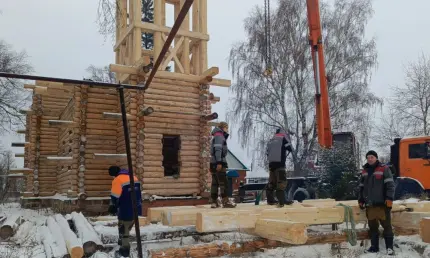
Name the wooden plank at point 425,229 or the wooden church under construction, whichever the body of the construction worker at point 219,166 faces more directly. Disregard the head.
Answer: the wooden plank

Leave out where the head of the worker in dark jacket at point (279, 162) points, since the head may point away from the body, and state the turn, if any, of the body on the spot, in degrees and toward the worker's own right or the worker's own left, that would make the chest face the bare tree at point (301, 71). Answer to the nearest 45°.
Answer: approximately 45° to the worker's own left

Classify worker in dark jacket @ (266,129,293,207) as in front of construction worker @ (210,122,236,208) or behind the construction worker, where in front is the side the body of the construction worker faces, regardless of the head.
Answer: in front

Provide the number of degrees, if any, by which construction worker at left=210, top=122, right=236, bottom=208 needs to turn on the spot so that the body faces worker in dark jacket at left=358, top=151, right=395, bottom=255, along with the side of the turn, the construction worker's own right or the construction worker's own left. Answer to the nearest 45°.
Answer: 0° — they already face them

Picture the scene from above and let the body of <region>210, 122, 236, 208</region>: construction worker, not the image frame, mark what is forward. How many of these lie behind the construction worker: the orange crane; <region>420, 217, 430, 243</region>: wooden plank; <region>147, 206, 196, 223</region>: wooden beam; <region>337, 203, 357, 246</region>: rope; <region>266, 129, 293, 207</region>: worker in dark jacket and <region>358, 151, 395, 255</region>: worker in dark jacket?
1

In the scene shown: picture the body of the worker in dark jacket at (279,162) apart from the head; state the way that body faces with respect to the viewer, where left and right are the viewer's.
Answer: facing away from the viewer and to the right of the viewer

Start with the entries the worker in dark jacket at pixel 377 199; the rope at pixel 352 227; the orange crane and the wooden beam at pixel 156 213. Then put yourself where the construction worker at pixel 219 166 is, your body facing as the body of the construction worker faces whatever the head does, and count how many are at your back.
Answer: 1

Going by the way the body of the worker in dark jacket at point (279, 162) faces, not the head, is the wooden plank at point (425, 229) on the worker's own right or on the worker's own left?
on the worker's own right

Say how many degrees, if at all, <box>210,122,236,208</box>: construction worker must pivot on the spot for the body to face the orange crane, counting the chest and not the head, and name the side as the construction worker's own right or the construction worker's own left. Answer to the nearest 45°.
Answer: approximately 45° to the construction worker's own left

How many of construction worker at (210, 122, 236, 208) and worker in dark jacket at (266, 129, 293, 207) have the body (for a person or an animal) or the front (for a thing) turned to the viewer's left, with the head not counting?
0

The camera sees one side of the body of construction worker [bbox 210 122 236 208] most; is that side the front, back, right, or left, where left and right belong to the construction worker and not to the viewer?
right
